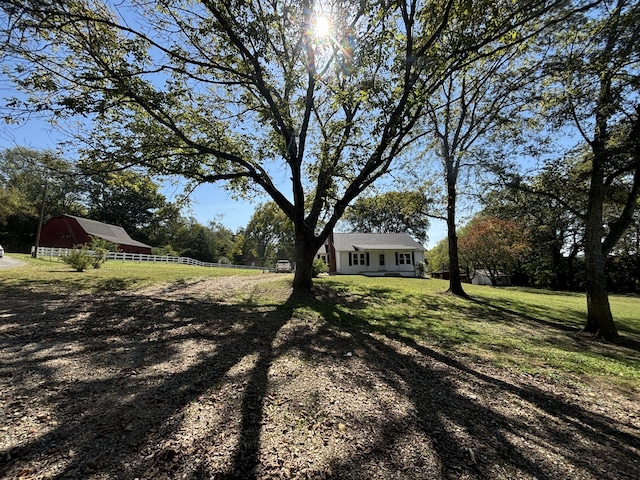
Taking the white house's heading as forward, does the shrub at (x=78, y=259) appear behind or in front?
in front

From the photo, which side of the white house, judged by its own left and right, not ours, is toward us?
front

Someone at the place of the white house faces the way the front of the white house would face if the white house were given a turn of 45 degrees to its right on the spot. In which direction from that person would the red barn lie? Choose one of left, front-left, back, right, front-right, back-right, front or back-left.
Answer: front-right
